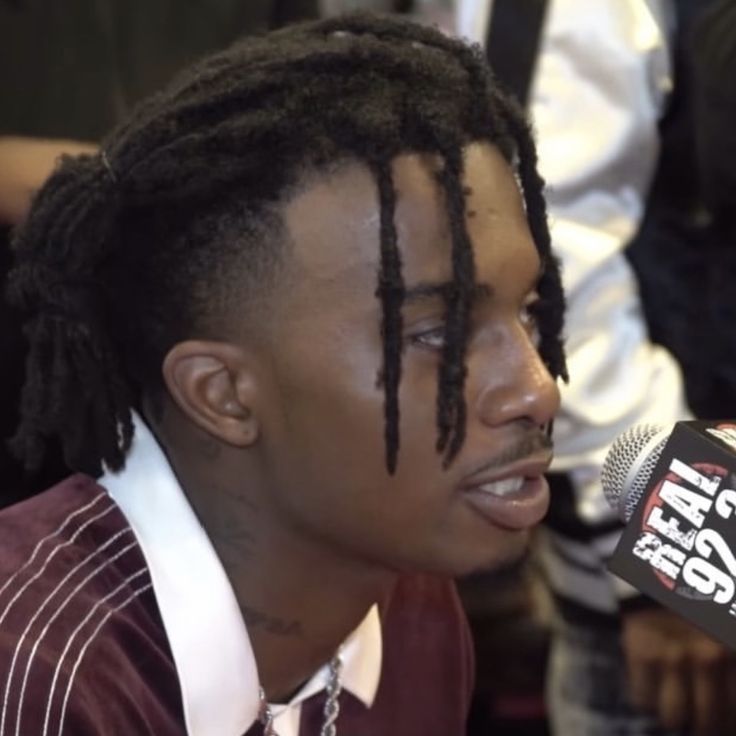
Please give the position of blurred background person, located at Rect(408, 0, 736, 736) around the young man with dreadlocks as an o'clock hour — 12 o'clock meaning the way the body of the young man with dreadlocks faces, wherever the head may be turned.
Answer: The blurred background person is roughly at 9 o'clock from the young man with dreadlocks.

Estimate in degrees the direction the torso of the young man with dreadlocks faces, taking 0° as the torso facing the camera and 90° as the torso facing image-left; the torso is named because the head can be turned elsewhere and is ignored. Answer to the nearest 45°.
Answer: approximately 315°

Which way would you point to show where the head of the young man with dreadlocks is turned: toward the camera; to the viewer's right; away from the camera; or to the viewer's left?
to the viewer's right
